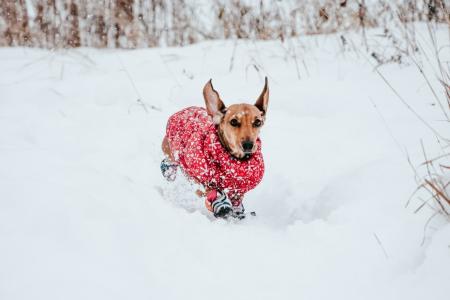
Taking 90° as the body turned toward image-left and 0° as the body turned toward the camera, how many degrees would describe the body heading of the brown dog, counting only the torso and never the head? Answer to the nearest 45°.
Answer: approximately 315°
